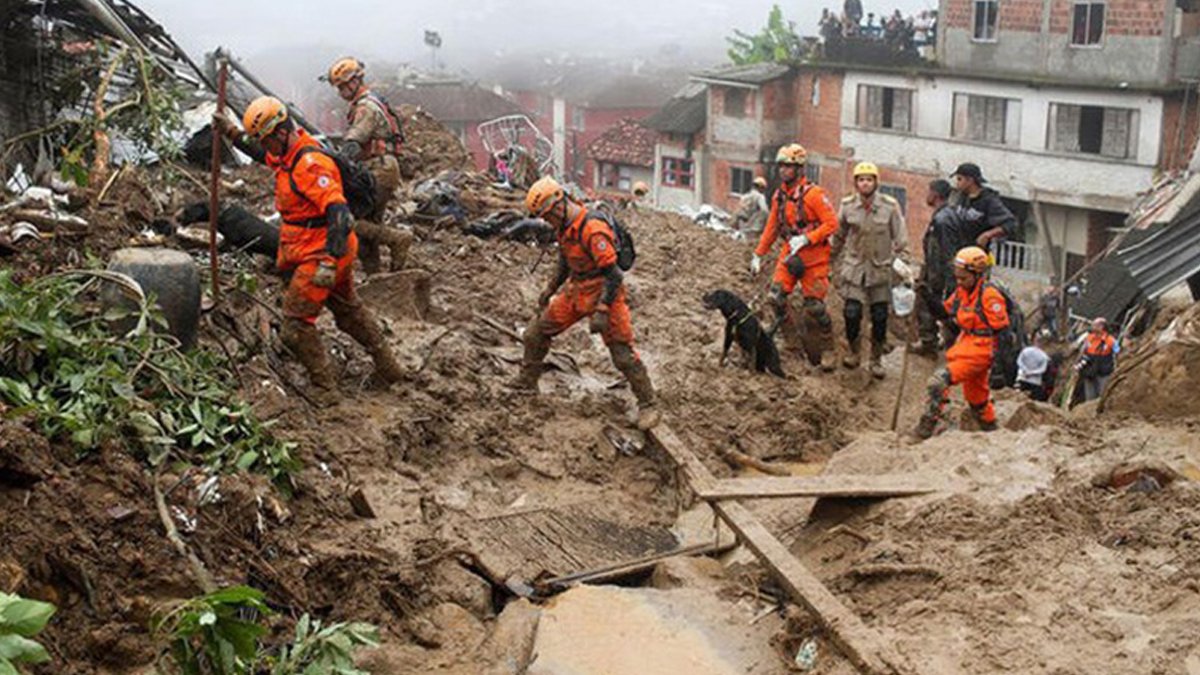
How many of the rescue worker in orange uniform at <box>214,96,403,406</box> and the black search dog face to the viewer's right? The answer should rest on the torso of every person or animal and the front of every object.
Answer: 0

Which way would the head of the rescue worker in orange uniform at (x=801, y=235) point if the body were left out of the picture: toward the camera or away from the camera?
toward the camera

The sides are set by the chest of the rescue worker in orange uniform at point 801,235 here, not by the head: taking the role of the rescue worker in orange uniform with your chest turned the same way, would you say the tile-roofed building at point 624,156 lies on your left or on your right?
on your right

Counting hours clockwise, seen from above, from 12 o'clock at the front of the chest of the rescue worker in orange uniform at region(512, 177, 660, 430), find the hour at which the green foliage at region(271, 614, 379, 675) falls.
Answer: The green foliage is roughly at 11 o'clock from the rescue worker in orange uniform.

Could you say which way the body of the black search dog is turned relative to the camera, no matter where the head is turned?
to the viewer's left

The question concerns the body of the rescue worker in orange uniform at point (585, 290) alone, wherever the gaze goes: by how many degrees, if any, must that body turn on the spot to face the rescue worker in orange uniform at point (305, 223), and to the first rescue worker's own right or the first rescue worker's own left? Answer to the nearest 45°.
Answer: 0° — they already face them

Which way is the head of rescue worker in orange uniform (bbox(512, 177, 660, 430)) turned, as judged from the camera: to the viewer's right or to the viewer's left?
to the viewer's left

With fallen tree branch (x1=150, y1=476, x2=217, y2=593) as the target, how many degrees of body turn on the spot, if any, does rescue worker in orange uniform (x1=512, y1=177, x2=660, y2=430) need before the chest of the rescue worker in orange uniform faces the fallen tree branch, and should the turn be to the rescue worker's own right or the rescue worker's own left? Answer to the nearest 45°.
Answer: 0° — they already face it

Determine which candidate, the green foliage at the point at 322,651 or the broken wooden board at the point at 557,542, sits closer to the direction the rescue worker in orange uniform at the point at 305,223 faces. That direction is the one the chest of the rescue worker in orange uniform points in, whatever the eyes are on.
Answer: the green foliage

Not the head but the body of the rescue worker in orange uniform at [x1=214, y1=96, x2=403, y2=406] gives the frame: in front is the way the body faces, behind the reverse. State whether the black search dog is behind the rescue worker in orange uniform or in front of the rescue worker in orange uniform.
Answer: behind

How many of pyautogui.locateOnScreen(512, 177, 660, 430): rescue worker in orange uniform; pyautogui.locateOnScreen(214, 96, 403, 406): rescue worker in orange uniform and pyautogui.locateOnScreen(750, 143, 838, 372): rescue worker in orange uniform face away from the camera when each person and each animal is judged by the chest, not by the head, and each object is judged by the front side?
0

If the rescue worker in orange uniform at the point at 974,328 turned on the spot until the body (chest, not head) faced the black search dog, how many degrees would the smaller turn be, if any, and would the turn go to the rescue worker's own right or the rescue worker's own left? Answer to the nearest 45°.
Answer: approximately 90° to the rescue worker's own right

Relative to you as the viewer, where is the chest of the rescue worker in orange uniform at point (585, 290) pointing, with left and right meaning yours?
facing the viewer and to the left of the viewer

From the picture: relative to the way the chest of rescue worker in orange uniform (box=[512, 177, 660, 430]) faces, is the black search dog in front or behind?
behind

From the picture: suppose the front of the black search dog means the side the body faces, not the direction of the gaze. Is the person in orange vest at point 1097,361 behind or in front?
behind

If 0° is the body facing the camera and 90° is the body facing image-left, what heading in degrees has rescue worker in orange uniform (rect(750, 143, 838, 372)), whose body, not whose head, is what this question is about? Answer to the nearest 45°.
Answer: approximately 45°
